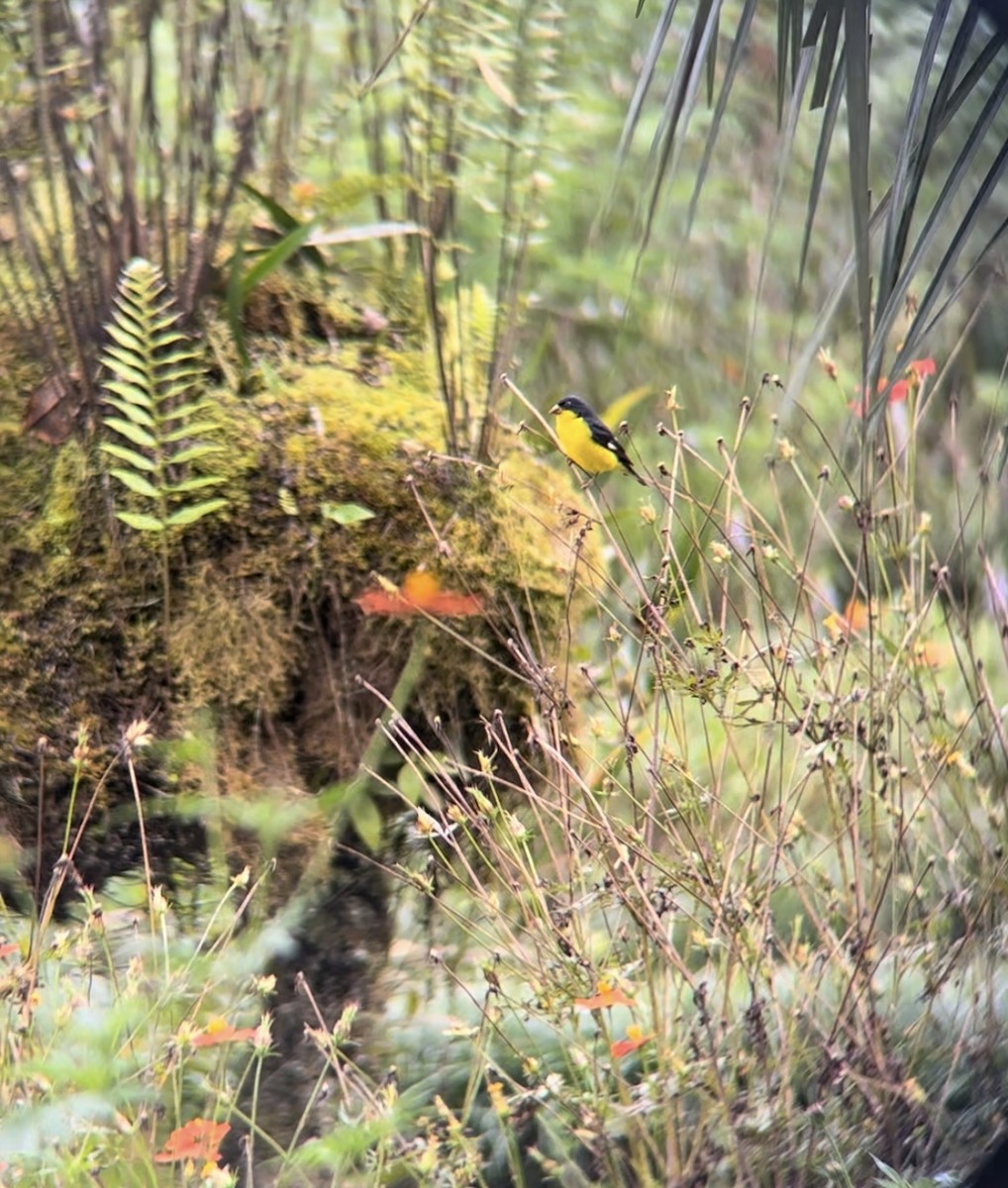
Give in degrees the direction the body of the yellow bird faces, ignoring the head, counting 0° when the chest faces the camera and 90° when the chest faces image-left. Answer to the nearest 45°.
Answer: approximately 90°

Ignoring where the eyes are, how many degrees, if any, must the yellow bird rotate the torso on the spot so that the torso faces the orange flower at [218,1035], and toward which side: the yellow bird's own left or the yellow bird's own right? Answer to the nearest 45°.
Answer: approximately 45° to the yellow bird's own left

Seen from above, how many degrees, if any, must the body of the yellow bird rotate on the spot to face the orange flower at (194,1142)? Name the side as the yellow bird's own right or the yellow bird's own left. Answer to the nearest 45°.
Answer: approximately 45° to the yellow bird's own left

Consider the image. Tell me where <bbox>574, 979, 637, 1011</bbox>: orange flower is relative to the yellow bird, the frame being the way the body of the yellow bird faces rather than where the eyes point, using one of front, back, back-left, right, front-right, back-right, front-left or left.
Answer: left
